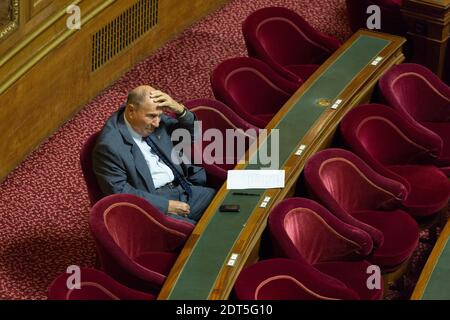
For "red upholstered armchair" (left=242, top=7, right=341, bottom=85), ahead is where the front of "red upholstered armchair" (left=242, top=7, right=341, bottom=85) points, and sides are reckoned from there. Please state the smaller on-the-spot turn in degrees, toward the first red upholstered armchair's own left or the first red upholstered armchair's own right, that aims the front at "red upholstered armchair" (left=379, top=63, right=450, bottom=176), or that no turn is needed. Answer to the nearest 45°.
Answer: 0° — it already faces it

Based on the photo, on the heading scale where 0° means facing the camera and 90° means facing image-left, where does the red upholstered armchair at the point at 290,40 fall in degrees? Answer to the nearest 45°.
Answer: approximately 315°

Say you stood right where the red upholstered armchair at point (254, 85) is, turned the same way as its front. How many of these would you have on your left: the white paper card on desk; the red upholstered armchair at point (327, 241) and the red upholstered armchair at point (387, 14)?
1

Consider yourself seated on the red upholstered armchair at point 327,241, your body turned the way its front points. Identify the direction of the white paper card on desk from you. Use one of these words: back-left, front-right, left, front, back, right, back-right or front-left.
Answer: back

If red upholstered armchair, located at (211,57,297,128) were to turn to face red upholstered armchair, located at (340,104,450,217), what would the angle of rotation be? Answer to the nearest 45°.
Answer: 0° — it already faces it

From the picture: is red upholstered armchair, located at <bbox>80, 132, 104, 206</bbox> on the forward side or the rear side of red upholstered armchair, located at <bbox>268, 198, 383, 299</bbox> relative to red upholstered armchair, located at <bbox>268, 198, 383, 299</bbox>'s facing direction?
on the rear side

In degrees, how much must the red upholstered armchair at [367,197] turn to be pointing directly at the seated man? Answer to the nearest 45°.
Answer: approximately 135° to its right
